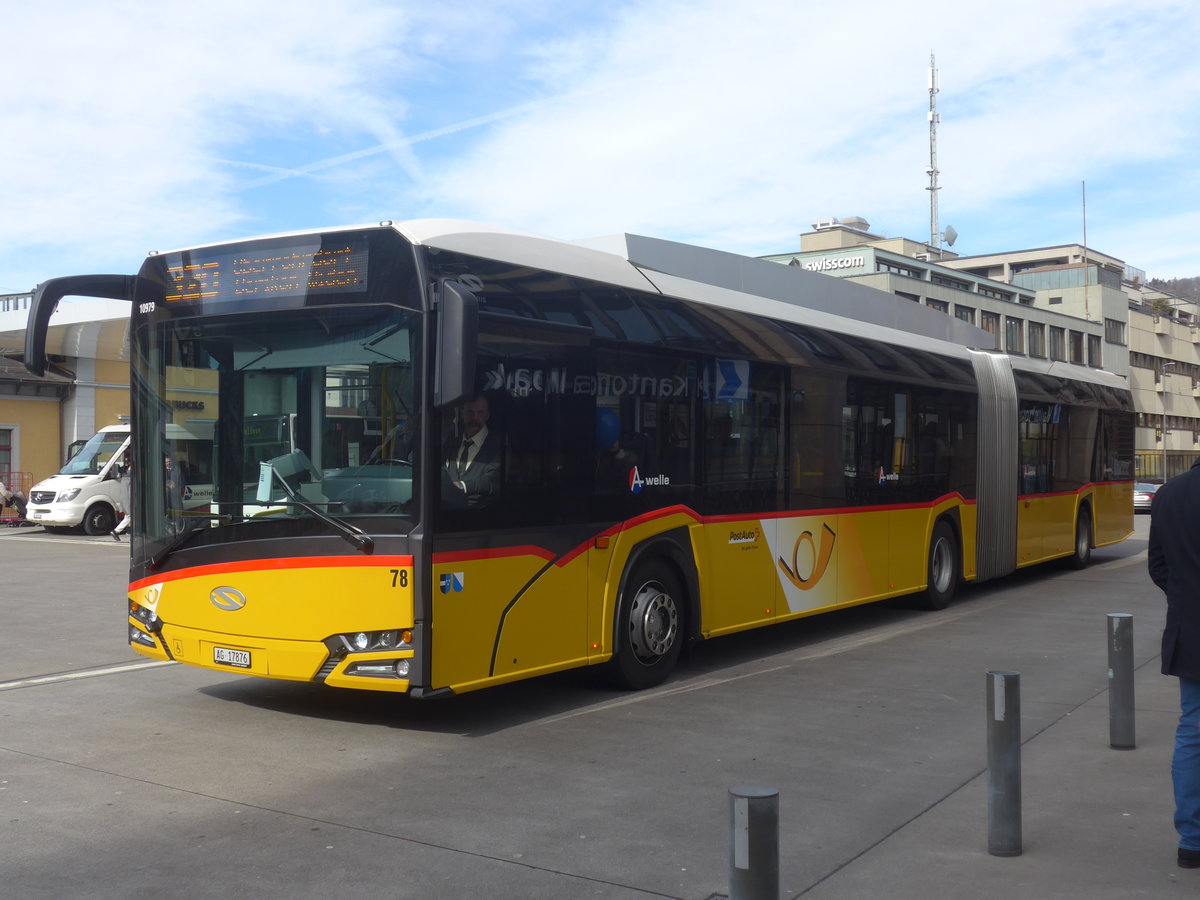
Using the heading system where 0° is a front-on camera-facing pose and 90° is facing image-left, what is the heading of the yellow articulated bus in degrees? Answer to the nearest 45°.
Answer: approximately 45°

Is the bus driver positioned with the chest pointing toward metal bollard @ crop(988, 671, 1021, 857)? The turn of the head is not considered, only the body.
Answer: no

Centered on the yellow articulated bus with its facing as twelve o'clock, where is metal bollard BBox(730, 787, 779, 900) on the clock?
The metal bollard is roughly at 10 o'clock from the yellow articulated bus.

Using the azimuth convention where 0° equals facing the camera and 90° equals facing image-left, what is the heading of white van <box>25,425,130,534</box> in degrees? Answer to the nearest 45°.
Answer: approximately 45°

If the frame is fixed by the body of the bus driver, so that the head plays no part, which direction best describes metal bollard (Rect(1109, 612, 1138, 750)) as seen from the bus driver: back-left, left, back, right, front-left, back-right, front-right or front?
back-left

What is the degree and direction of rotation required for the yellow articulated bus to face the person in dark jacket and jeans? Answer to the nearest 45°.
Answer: approximately 90° to its left

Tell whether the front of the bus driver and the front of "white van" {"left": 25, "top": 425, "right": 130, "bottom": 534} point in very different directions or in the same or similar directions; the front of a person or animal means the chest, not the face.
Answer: same or similar directions

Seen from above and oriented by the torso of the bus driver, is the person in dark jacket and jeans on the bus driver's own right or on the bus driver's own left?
on the bus driver's own left
